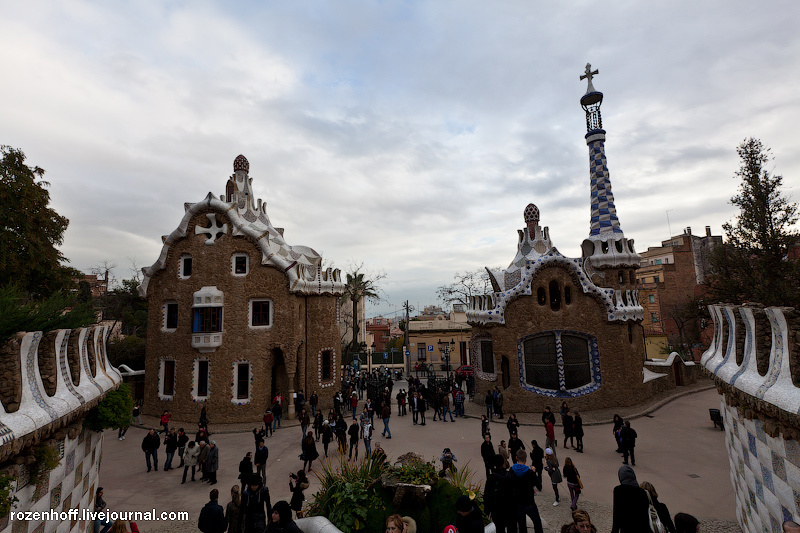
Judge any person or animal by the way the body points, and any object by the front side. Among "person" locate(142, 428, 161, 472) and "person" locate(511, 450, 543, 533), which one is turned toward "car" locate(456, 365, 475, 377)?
"person" locate(511, 450, 543, 533)

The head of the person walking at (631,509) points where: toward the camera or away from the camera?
away from the camera

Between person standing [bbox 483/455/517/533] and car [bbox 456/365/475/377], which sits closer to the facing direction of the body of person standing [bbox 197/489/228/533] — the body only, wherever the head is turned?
the car

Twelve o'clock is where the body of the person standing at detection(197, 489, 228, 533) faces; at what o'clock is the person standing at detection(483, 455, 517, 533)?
the person standing at detection(483, 455, 517, 533) is roughly at 4 o'clock from the person standing at detection(197, 489, 228, 533).

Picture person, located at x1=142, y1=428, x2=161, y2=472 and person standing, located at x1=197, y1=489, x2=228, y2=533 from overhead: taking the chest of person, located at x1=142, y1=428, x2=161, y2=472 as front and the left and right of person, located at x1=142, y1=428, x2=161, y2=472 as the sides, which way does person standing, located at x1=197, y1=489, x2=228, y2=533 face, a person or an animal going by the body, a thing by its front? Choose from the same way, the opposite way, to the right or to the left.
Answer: the opposite way

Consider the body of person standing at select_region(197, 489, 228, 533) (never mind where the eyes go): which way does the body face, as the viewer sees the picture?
away from the camera

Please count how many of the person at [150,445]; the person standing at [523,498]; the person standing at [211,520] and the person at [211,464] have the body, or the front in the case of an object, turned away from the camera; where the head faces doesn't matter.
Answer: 2

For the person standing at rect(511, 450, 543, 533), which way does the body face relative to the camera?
away from the camera

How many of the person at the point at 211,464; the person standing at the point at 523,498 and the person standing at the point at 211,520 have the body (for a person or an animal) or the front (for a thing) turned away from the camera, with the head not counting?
2
